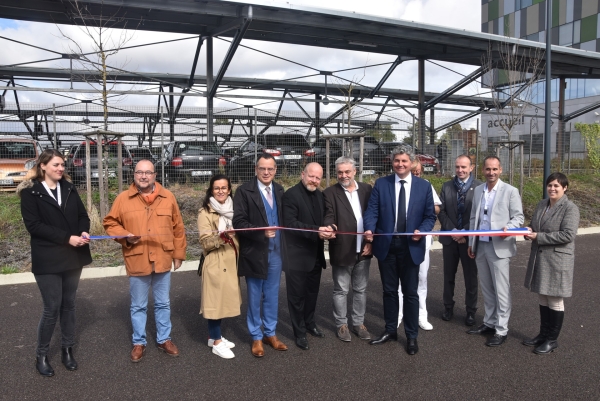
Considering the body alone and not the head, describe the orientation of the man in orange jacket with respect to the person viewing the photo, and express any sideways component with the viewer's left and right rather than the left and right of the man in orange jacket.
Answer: facing the viewer

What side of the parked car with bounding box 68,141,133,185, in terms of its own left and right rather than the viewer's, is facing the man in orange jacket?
back

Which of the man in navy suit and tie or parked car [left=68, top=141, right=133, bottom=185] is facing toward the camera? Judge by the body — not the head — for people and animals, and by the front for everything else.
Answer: the man in navy suit and tie

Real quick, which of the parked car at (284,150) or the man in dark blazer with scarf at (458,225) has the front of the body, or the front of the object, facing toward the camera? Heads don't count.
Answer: the man in dark blazer with scarf

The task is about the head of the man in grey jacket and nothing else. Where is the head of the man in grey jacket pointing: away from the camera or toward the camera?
toward the camera

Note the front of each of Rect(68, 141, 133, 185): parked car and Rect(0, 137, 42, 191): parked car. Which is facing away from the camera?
Rect(68, 141, 133, 185): parked car

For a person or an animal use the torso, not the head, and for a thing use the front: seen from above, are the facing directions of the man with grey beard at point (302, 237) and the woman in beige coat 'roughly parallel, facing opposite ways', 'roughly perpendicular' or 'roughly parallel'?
roughly parallel

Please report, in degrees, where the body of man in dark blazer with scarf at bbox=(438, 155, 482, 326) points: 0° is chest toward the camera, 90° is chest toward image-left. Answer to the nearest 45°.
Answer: approximately 0°

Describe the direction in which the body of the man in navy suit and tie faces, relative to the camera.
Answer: toward the camera

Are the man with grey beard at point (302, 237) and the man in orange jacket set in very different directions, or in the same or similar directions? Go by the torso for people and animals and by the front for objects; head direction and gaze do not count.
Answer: same or similar directions

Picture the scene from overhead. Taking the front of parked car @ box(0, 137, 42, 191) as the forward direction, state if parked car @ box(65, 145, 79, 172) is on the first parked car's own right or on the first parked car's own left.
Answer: on the first parked car's own left

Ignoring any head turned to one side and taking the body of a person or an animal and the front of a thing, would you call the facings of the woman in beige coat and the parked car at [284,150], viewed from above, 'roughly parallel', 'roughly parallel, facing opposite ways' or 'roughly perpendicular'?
roughly parallel, facing opposite ways
